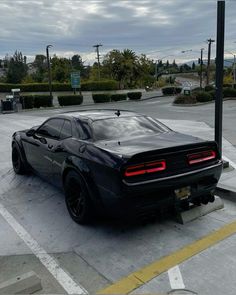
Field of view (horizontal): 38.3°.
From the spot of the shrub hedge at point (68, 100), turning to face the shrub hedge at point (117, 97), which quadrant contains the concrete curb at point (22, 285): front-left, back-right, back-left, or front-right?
back-right

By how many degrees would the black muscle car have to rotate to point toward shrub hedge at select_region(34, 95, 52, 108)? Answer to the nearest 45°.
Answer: approximately 45° to its right

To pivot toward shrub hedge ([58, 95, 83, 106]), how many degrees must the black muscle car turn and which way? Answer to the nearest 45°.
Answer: approximately 45° to its right

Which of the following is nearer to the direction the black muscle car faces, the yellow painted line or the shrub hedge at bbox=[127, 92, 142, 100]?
the shrub hedge

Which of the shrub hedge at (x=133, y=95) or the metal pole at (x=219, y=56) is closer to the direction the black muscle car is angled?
the shrub hedge

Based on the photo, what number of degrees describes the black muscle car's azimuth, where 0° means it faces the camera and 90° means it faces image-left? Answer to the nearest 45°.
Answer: approximately 135°

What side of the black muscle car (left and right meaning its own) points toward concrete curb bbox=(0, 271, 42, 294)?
left

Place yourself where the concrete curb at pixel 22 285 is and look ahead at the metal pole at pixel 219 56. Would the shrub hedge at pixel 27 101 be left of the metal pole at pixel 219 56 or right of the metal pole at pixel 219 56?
left

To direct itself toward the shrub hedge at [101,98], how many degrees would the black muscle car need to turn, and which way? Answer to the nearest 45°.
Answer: approximately 45° to its right

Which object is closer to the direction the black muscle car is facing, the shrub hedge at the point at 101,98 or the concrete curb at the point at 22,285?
the shrub hedge

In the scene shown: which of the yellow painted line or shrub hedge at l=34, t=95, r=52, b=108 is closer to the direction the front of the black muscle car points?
the shrub hedge

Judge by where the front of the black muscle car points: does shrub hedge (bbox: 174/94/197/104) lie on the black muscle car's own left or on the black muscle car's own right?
on the black muscle car's own right

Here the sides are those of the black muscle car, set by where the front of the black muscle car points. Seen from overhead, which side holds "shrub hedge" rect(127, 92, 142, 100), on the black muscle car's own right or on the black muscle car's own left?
on the black muscle car's own right
